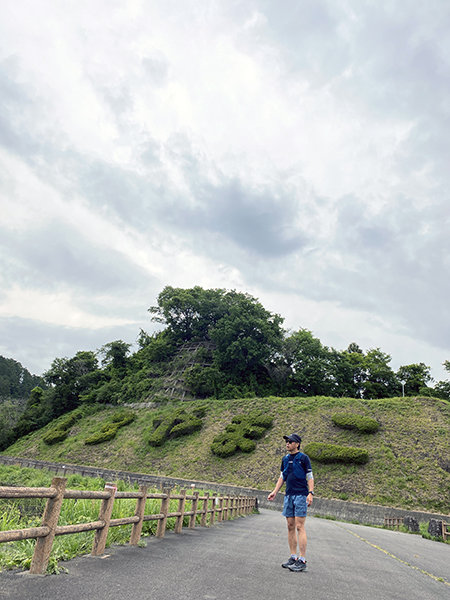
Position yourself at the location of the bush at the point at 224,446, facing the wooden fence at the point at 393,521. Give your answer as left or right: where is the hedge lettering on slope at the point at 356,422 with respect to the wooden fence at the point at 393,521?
left

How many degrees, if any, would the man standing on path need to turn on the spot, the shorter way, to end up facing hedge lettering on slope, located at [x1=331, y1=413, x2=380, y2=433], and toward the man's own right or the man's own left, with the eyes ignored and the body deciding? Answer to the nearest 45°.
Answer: approximately 135° to the man's own right

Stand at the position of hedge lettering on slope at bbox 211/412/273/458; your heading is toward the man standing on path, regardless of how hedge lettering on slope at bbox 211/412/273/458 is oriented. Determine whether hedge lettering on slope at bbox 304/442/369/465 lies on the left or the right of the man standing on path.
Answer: left

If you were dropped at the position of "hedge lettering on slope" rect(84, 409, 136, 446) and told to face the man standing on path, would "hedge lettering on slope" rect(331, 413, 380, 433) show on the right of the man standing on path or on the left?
left

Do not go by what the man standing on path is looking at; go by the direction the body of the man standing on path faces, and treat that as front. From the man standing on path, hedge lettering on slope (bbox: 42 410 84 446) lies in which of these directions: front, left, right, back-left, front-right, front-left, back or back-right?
right

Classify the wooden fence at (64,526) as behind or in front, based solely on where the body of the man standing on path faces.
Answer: in front

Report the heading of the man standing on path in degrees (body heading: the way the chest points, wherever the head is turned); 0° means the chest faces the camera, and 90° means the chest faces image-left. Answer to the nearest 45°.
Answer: approximately 45°

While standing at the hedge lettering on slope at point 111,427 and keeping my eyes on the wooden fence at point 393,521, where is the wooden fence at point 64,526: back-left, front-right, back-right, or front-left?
front-right

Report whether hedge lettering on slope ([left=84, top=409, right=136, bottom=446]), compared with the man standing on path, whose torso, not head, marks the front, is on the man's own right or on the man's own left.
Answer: on the man's own right

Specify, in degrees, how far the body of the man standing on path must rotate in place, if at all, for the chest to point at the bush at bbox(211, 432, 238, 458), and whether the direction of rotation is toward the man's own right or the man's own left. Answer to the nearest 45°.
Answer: approximately 135° to the man's own right

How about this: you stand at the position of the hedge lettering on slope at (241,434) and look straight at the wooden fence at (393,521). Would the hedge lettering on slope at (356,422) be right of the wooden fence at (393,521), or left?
left

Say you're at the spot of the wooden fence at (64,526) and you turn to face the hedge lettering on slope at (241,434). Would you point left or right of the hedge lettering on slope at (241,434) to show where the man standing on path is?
right

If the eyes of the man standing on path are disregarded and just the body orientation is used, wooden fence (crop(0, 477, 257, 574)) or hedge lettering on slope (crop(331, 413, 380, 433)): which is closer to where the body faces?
the wooden fence
